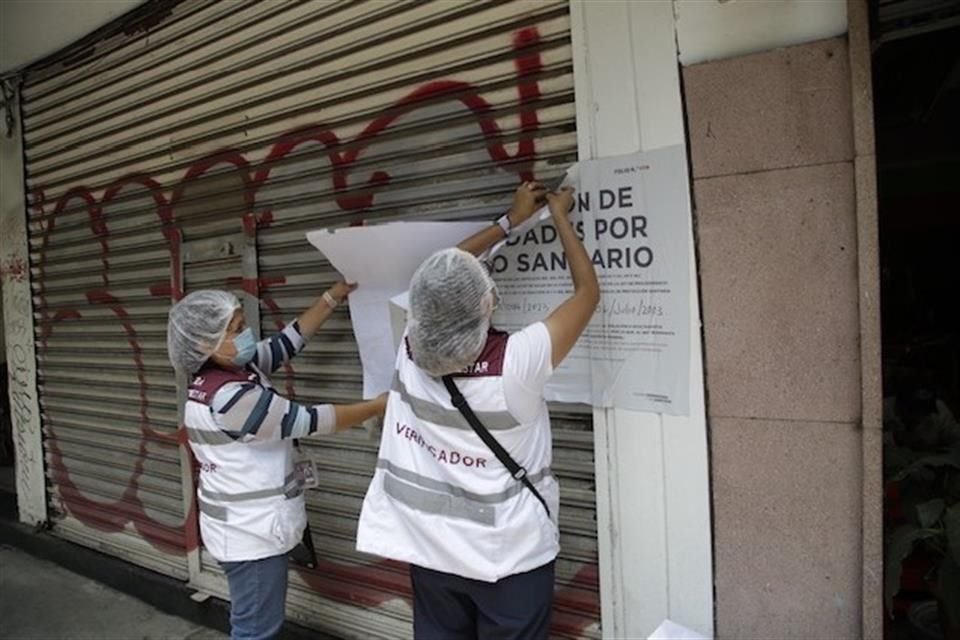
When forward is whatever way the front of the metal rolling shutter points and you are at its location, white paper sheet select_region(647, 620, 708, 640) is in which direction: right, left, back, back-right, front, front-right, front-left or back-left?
left

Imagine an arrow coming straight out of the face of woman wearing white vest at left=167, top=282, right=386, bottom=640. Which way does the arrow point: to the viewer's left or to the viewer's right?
to the viewer's right

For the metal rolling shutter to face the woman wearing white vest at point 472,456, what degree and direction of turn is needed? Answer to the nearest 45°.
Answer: approximately 45° to its left

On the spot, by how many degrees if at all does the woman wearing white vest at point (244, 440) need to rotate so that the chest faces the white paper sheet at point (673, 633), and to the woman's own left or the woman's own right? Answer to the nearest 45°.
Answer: approximately 45° to the woman's own right

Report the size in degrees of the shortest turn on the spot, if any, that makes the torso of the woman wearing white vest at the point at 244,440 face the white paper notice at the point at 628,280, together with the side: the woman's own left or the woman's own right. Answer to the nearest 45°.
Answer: approximately 45° to the woman's own right

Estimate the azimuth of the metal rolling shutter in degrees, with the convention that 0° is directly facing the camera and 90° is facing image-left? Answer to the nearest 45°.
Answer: approximately 45°

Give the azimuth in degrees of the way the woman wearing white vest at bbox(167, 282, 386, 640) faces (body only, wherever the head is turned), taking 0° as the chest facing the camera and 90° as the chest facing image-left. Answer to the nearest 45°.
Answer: approximately 270°

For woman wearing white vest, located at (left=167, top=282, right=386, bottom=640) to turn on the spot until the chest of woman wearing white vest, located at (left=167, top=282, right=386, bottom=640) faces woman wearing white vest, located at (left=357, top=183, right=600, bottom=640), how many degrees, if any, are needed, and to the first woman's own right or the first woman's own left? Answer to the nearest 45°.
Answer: approximately 45° to the first woman's own right

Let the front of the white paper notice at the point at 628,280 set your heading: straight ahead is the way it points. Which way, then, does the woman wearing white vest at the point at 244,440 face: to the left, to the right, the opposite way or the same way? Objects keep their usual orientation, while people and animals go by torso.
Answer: the opposite way
